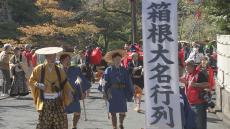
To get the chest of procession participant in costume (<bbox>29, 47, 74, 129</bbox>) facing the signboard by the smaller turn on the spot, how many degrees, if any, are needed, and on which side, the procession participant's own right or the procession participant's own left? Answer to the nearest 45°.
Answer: approximately 45° to the procession participant's own left

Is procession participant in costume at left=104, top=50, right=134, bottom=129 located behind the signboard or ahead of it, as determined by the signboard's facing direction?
behind

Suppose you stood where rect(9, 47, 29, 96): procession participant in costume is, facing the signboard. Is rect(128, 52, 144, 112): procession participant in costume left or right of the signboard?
left

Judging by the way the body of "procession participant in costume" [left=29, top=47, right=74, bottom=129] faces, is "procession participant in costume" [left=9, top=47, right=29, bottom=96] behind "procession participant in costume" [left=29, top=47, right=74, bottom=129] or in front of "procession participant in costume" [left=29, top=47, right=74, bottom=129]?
behind
